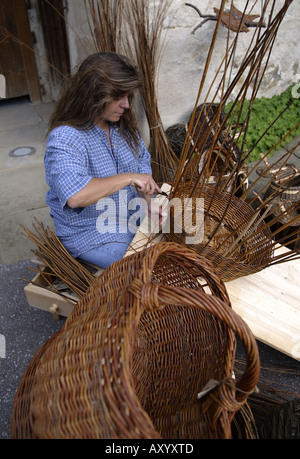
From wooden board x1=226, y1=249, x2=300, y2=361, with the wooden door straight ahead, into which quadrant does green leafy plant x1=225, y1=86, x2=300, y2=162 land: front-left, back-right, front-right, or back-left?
front-right

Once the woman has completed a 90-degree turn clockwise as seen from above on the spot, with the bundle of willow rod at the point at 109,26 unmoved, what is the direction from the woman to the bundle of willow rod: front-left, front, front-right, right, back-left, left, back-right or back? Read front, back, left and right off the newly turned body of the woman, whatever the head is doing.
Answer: back-right

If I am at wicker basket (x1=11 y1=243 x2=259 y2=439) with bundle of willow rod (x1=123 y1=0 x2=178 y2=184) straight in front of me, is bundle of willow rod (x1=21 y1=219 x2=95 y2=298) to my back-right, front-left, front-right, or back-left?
front-left

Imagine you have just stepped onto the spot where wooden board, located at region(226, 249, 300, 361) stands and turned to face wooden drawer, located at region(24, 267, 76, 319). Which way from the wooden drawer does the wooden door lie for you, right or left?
right

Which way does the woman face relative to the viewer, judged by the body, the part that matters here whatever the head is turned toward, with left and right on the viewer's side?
facing the viewer and to the right of the viewer

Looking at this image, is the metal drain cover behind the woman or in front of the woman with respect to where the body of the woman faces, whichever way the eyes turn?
behind

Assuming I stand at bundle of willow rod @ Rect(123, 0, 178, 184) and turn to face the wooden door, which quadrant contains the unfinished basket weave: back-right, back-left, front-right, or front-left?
back-left

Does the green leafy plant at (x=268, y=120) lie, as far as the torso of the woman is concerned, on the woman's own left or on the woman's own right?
on the woman's own left

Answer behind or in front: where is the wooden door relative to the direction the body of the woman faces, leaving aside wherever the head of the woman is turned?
behind

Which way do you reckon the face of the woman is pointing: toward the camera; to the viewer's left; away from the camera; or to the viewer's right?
to the viewer's right

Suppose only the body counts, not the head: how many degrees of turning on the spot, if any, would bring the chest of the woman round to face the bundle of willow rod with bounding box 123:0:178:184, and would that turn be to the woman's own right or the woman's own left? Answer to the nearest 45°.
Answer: approximately 135° to the woman's own left

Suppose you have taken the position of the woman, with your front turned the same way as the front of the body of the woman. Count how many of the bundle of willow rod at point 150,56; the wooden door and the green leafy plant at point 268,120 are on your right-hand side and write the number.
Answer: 0

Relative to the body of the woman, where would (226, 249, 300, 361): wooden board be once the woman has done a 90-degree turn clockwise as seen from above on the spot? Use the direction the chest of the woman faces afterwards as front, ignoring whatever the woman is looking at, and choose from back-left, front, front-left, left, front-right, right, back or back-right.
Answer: left
